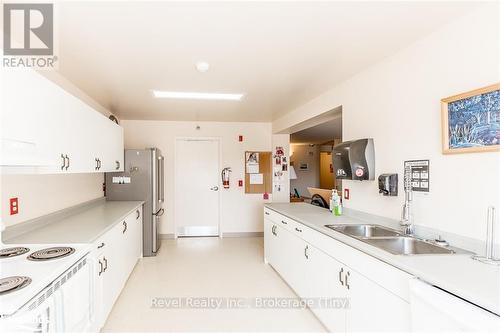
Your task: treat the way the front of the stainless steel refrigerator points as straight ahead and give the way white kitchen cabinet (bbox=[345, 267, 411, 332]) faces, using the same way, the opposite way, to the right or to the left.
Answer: the opposite way

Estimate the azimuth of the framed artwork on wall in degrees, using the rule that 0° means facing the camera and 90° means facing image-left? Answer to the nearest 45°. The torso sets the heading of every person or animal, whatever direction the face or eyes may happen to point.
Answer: approximately 45°

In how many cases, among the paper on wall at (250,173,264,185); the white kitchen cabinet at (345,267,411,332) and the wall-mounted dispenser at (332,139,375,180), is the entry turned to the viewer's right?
0

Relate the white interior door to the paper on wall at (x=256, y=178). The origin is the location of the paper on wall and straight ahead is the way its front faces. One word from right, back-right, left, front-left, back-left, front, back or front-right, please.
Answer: right

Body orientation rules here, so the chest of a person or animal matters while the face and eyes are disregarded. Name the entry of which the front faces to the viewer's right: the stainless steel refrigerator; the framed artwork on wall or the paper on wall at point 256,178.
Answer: the stainless steel refrigerator

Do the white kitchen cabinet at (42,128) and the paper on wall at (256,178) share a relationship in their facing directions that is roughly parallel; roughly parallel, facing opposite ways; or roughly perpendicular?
roughly perpendicular

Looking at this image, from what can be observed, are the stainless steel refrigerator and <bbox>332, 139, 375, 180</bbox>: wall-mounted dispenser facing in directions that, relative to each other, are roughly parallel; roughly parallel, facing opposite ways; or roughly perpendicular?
roughly parallel, facing opposite ways

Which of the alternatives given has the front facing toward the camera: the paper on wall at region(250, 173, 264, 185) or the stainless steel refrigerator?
the paper on wall

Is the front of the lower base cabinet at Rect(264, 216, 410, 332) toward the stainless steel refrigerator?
no

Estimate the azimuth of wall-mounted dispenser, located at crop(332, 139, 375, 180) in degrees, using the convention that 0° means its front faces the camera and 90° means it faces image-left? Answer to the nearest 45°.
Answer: approximately 45°

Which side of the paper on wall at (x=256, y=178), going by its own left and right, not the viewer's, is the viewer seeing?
front

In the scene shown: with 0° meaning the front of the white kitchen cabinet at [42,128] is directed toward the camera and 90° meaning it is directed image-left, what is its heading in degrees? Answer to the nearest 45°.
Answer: approximately 315°

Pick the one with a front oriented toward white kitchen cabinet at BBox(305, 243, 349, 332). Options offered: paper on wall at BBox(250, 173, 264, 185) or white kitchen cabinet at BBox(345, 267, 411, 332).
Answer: the paper on wall

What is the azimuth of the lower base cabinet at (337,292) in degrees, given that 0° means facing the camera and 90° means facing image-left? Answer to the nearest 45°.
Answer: approximately 45°
